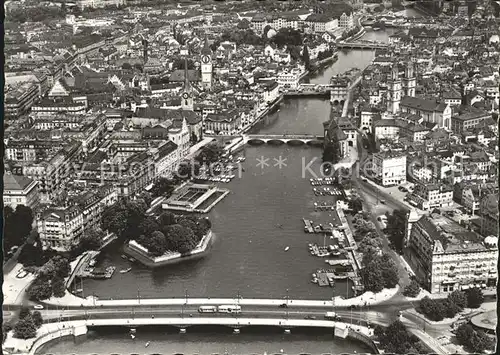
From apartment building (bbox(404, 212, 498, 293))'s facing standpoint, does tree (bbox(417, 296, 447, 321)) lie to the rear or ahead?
ahead

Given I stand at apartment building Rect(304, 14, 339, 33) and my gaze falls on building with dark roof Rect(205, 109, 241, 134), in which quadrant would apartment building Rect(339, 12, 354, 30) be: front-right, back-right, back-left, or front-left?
back-left

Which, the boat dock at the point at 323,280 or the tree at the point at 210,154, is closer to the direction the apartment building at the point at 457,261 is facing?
the boat dock
